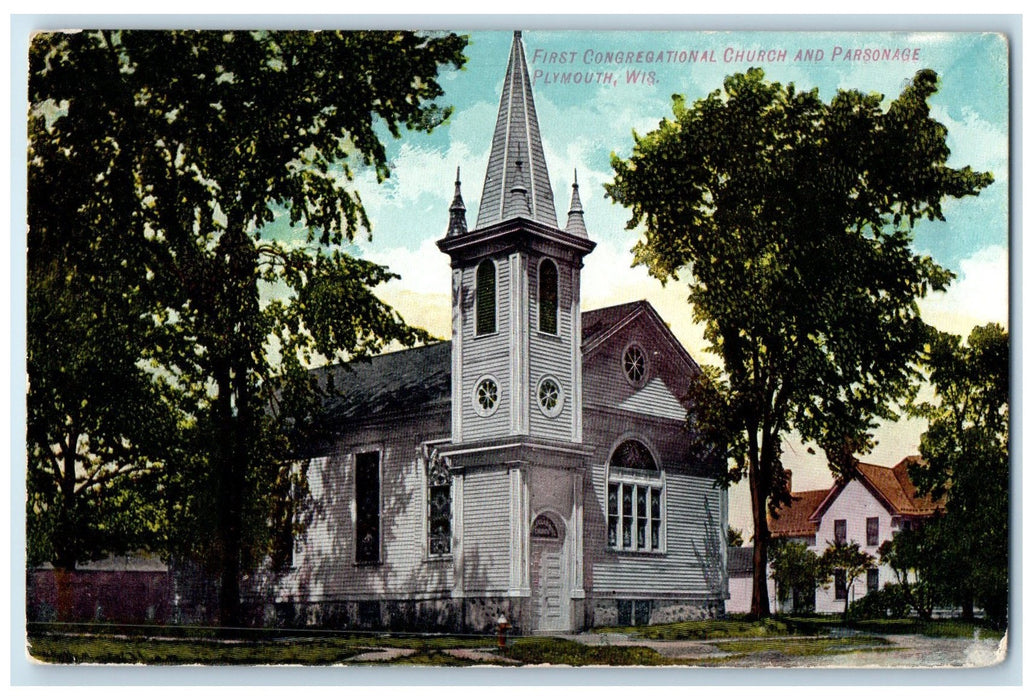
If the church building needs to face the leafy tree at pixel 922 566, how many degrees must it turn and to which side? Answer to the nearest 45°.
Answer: approximately 45° to its left

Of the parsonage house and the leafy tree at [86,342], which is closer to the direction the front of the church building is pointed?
the parsonage house

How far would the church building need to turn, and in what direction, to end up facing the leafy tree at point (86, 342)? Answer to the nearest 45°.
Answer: approximately 135° to its right

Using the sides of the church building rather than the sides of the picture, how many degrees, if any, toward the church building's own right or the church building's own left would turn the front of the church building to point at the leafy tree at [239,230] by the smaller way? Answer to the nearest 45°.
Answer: approximately 135° to the church building's own right

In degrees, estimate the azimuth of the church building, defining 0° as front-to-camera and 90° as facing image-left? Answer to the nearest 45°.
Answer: approximately 315°

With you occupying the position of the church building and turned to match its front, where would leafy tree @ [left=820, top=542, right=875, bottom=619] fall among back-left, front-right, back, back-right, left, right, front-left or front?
front-left
